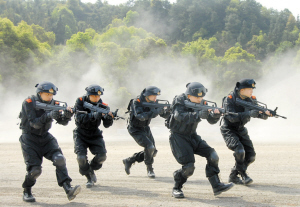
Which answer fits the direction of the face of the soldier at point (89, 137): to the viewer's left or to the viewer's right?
to the viewer's right

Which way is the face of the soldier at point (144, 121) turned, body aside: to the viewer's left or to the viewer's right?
to the viewer's right

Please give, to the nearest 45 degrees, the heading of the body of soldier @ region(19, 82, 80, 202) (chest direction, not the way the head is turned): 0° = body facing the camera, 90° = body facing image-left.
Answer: approximately 315°

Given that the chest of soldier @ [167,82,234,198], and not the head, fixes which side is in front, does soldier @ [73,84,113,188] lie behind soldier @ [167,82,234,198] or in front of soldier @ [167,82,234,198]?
behind

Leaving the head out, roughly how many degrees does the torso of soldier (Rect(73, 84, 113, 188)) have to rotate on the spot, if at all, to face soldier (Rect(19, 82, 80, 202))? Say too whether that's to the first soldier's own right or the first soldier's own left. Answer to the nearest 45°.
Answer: approximately 90° to the first soldier's own right

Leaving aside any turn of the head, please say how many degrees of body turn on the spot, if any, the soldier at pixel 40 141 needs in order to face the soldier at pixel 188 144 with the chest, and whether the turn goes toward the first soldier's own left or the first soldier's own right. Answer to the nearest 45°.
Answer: approximately 45° to the first soldier's own left

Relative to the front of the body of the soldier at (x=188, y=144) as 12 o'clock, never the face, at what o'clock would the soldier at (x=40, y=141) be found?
the soldier at (x=40, y=141) is roughly at 4 o'clock from the soldier at (x=188, y=144).

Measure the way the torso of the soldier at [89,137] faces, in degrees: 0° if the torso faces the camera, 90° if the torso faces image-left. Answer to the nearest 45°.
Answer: approximately 315°
